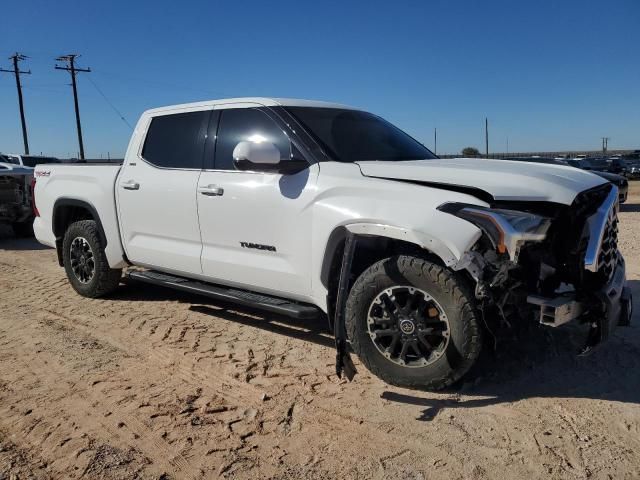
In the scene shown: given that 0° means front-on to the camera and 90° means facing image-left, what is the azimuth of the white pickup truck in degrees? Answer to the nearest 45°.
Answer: approximately 315°
